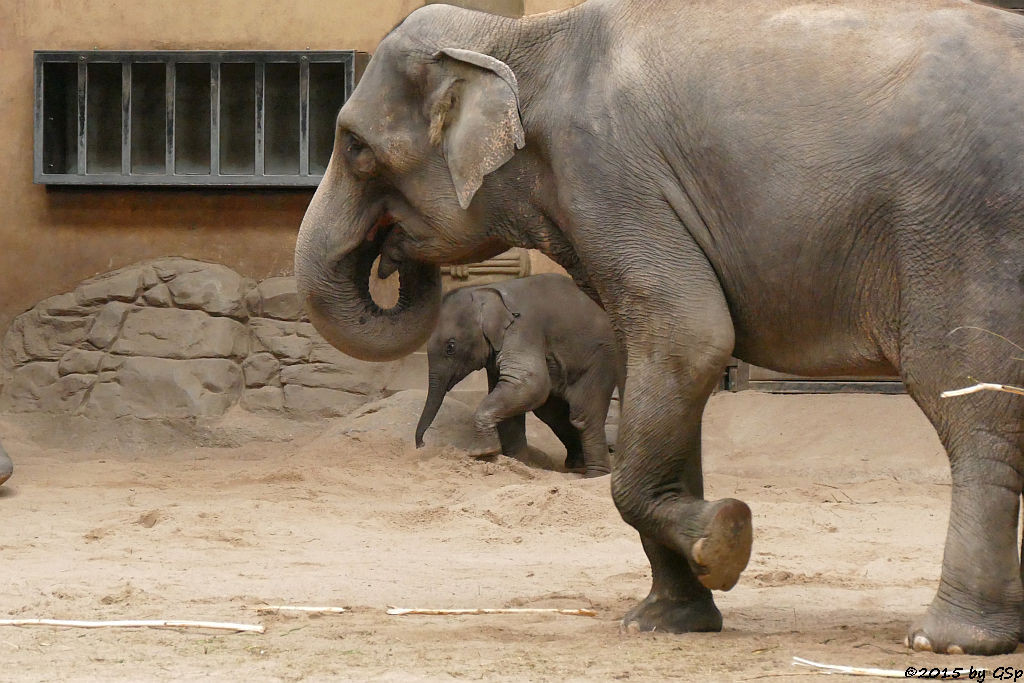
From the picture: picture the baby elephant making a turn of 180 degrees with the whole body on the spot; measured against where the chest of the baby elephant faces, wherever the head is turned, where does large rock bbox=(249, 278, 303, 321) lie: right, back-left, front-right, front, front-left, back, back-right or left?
back-left

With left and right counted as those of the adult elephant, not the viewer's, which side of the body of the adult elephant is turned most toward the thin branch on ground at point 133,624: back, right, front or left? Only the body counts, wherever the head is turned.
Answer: front

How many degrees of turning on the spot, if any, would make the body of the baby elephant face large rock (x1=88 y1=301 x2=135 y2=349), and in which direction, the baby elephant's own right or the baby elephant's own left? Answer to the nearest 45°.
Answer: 0° — it already faces it

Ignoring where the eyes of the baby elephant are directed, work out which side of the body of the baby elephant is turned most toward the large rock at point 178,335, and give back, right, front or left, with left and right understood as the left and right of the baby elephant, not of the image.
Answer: front

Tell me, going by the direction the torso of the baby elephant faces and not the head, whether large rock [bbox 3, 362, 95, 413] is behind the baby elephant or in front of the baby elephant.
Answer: in front

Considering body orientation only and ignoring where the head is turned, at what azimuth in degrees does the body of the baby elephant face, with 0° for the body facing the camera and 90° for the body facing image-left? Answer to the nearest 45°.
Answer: approximately 90°

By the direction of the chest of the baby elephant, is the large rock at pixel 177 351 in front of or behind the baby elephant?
in front

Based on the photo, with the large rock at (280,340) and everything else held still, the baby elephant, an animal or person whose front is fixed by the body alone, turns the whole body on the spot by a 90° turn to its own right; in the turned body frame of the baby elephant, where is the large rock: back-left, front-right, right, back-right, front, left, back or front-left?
front-left

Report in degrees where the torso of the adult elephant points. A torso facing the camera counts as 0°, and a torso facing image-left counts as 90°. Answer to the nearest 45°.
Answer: approximately 90°

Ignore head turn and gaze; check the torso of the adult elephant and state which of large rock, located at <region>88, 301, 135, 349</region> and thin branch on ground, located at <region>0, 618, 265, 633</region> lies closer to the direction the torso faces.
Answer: the thin branch on ground

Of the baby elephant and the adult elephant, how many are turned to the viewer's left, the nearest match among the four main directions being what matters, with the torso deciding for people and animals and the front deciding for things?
2

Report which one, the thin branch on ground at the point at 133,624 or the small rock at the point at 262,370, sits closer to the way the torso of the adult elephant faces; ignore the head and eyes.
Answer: the thin branch on ground
